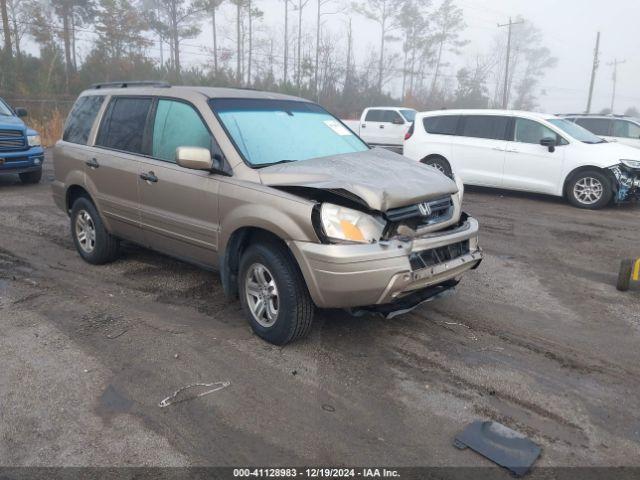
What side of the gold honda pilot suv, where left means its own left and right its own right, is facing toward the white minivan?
left

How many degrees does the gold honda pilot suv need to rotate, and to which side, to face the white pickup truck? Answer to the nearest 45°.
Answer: approximately 135° to its left

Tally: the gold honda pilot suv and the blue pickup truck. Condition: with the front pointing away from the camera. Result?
0

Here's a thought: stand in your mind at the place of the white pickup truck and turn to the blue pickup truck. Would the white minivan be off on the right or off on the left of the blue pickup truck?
left

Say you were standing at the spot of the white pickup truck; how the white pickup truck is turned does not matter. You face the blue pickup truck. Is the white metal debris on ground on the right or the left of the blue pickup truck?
left

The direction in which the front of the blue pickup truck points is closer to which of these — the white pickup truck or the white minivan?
the white minivan

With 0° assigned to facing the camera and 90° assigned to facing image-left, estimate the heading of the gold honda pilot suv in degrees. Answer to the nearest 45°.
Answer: approximately 315°

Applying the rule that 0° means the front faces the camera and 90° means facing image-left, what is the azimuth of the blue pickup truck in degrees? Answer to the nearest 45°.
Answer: approximately 315°
